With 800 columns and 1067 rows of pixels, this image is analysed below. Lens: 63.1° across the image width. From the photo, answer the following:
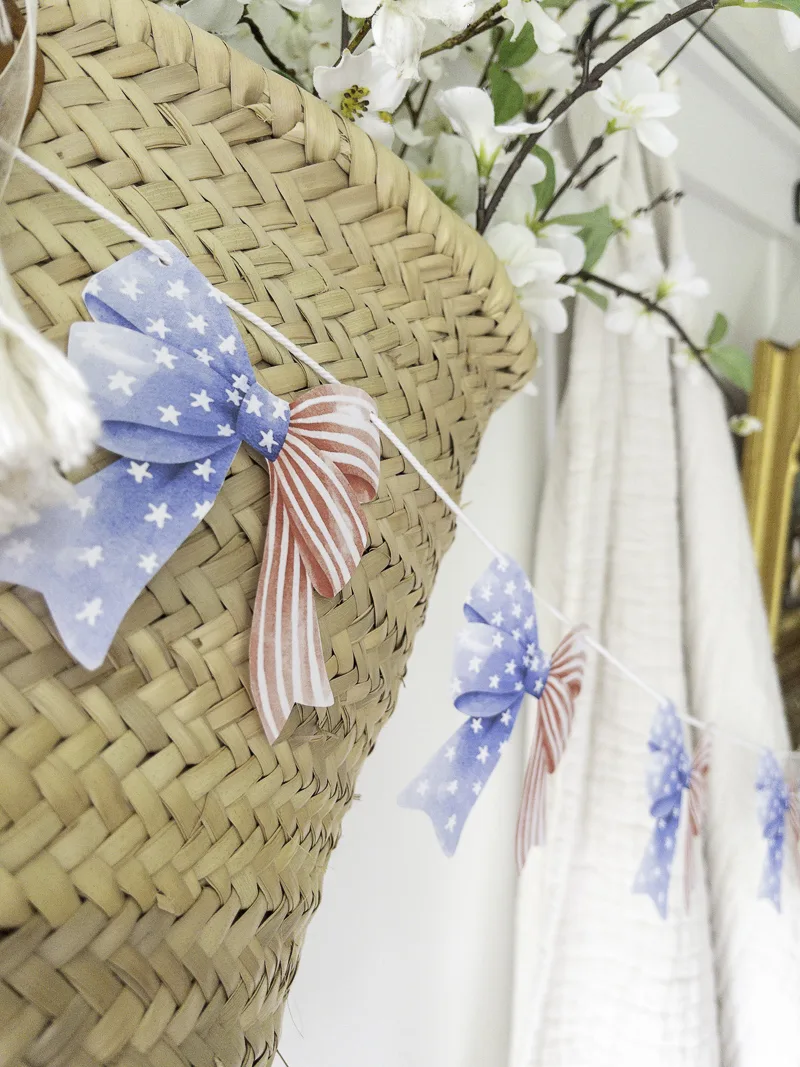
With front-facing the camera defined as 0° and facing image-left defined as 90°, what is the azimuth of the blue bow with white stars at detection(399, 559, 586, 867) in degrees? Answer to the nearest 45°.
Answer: approximately 315°

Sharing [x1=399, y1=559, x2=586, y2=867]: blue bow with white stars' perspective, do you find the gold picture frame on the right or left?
on its left

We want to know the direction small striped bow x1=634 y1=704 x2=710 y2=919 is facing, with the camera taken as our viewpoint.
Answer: facing the viewer and to the right of the viewer

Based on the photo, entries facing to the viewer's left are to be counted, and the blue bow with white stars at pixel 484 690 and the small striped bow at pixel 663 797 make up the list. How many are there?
0
